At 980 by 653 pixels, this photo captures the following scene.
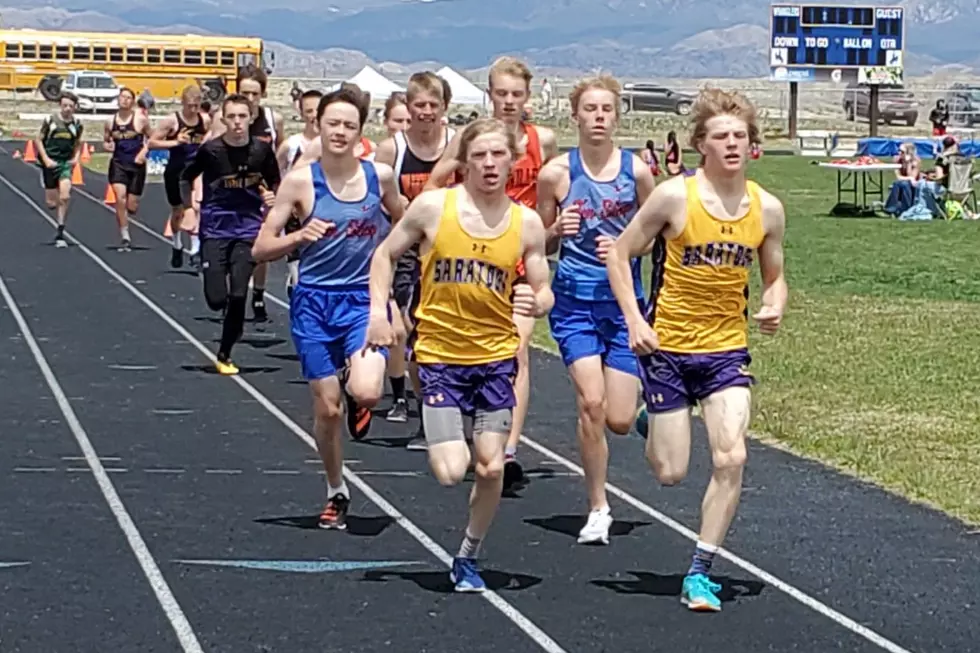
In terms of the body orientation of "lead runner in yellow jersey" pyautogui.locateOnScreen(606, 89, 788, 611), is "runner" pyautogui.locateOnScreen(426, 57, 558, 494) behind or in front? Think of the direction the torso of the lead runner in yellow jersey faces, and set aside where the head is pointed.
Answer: behind

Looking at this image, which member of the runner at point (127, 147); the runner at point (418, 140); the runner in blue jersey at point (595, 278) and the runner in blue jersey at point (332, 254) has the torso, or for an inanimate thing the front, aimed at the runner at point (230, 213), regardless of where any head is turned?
the runner at point (127, 147)

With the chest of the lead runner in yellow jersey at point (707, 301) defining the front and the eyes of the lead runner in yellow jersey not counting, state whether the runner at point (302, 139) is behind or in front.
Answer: behind

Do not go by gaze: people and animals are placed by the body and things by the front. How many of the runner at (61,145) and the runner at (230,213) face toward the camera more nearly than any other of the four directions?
2

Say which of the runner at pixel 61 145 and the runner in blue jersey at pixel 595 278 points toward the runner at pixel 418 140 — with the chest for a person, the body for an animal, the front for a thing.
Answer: the runner at pixel 61 145

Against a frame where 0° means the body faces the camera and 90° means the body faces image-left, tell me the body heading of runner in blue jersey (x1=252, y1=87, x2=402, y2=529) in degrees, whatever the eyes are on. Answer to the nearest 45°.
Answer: approximately 0°

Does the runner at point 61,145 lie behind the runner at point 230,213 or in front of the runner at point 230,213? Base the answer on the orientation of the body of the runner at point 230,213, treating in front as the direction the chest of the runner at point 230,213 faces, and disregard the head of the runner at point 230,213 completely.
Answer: behind
